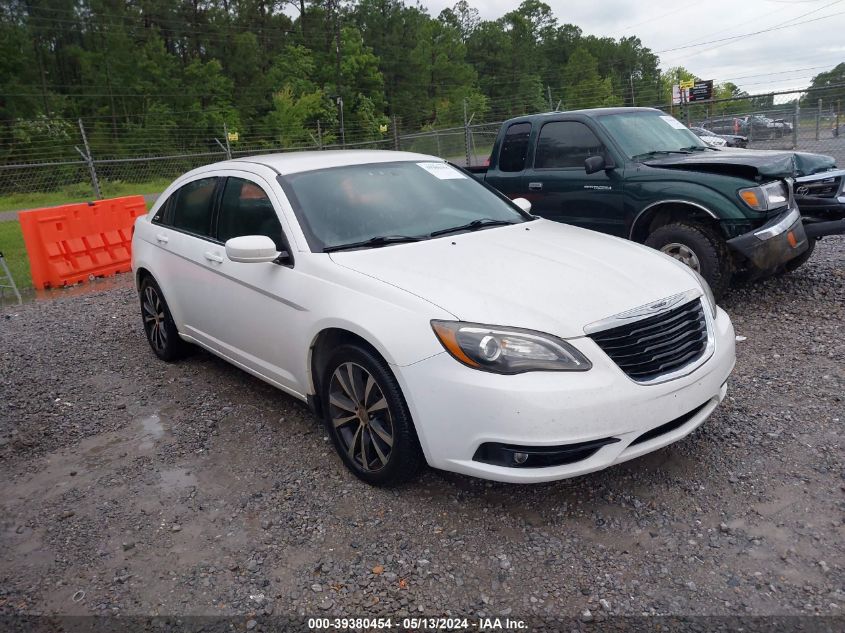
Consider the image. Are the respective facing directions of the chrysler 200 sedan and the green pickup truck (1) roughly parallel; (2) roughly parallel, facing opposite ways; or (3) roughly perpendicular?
roughly parallel

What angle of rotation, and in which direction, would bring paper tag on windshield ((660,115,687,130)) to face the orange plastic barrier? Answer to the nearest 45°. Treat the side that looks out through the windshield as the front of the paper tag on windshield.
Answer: approximately 135° to its right

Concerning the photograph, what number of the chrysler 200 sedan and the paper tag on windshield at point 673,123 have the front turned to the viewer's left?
0

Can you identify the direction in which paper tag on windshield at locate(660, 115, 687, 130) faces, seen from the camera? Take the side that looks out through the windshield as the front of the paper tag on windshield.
facing the viewer and to the right of the viewer

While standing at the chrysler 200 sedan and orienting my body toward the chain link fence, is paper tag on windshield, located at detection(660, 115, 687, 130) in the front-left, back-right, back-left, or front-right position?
front-right

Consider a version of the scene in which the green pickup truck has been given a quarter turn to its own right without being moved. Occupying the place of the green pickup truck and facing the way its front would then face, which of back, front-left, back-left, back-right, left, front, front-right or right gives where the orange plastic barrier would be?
front-right

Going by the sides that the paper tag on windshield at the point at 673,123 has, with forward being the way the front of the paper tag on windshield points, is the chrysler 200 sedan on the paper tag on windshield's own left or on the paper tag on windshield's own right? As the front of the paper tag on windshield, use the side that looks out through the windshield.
on the paper tag on windshield's own right

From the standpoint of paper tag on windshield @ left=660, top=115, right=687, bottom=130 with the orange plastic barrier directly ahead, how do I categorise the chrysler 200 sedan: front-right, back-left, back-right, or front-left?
front-left

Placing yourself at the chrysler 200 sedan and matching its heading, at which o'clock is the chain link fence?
The chain link fence is roughly at 7 o'clock from the chrysler 200 sedan.

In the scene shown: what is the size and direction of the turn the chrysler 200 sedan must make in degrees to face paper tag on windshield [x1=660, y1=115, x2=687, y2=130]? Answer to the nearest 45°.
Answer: approximately 90° to its left
